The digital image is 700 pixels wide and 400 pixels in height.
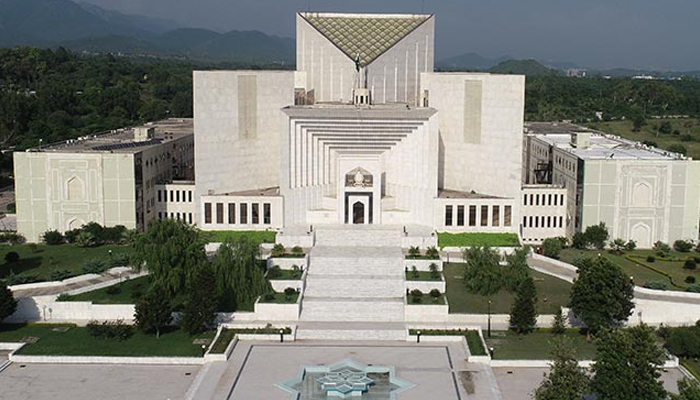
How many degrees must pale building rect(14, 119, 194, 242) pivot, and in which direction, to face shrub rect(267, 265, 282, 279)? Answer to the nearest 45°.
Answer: approximately 45° to its left

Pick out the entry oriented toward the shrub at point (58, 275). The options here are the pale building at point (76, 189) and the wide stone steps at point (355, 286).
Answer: the pale building

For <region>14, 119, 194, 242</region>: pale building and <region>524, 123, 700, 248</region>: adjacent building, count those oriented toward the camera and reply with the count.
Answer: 2

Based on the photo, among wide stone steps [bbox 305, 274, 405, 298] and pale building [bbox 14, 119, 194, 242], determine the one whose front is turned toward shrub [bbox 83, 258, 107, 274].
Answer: the pale building

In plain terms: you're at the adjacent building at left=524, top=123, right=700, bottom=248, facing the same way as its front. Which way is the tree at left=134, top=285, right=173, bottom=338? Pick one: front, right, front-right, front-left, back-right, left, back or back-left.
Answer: front-right

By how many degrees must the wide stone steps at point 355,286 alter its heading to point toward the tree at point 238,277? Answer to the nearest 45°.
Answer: approximately 90° to its right

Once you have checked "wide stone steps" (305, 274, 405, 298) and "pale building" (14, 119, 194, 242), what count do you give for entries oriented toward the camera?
2
